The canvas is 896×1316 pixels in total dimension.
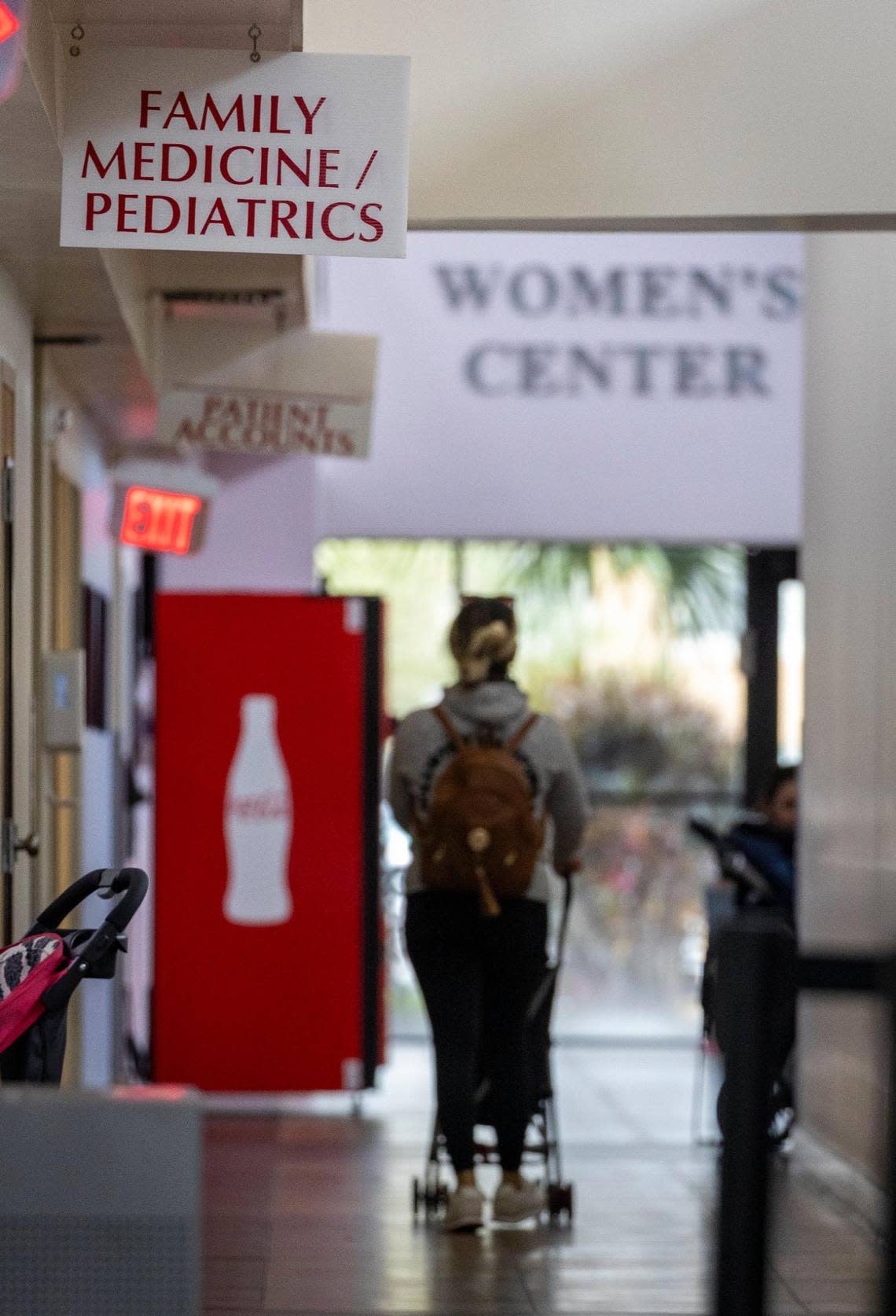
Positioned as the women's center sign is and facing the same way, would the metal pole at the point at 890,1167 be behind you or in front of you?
in front

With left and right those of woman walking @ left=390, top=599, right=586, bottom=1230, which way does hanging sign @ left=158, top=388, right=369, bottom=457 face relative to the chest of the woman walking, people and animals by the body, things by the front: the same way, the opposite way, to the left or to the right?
the opposite way

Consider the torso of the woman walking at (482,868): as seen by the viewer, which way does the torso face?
away from the camera

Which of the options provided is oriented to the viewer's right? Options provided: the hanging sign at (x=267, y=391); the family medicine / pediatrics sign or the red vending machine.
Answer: the red vending machine

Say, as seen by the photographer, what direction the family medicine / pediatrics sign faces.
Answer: facing the viewer

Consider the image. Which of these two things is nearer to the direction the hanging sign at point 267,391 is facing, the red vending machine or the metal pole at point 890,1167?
the metal pole

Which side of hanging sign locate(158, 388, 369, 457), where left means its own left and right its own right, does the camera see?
front

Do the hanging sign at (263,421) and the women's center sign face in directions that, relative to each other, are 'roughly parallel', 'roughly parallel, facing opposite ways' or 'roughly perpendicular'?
roughly parallel

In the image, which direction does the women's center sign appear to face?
toward the camera

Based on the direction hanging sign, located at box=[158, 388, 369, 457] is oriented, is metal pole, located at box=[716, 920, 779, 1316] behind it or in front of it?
in front

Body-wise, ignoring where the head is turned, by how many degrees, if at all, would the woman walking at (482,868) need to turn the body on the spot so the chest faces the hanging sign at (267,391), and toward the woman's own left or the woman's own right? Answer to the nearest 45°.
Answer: approximately 45° to the woman's own left

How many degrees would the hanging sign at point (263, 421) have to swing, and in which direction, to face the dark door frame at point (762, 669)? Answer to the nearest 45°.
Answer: approximately 135° to its left

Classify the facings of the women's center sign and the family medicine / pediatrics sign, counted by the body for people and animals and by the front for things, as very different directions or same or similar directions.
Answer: same or similar directions

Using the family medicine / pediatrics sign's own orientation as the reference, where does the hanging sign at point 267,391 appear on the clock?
The hanging sign is roughly at 6 o'clock from the family medicine / pediatrics sign.

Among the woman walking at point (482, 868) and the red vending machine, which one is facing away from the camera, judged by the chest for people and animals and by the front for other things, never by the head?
the woman walking
